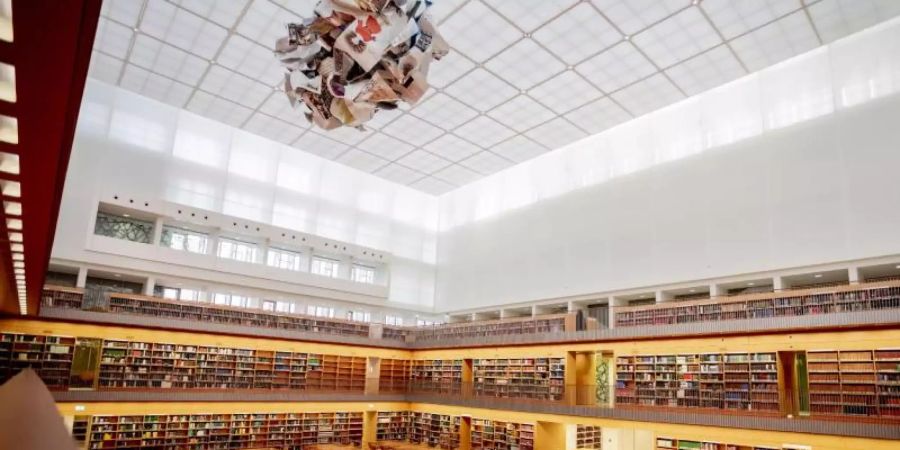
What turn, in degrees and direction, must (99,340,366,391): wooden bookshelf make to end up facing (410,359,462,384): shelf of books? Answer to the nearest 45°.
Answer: approximately 45° to its left

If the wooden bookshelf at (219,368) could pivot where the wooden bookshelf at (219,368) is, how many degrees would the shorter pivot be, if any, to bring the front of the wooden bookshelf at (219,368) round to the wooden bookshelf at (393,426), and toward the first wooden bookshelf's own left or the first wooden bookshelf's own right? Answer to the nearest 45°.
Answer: approximately 45° to the first wooden bookshelf's own left

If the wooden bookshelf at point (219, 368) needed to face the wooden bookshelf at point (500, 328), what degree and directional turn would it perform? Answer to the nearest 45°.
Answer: approximately 45° to its left

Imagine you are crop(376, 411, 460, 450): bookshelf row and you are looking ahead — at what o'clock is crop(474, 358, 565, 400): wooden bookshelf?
The wooden bookshelf is roughly at 9 o'clock from the bookshelf row.

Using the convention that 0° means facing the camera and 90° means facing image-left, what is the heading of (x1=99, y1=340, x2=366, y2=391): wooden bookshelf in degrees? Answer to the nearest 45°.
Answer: approximately 315°

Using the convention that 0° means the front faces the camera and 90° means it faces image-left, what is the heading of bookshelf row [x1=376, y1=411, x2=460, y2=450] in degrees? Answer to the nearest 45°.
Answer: approximately 45°

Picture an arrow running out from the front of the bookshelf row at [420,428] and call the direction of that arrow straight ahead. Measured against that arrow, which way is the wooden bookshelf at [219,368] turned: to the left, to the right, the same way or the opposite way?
to the left

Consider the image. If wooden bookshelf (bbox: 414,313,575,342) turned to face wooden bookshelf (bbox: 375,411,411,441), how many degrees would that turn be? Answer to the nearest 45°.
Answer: approximately 45° to its right
